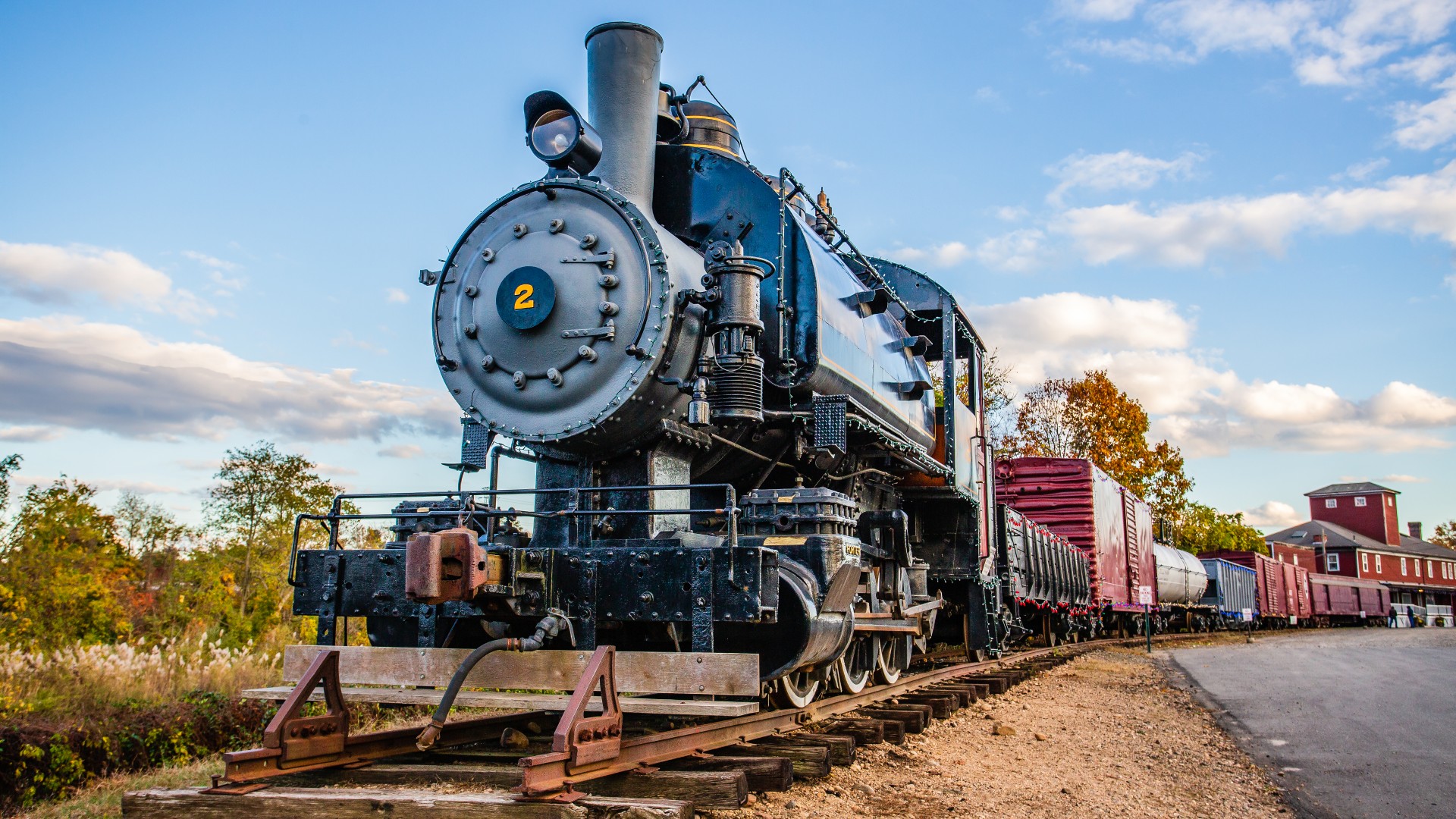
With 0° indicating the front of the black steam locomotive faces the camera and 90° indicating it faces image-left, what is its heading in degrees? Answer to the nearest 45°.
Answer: approximately 45°

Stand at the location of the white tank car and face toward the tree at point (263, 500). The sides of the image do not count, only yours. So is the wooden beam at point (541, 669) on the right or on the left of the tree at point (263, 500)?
left

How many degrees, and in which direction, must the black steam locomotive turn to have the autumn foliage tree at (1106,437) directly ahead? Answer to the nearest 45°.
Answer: approximately 180°

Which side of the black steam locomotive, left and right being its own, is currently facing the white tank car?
back

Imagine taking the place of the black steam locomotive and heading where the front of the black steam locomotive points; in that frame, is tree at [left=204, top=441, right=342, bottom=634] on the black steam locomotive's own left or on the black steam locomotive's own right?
on the black steam locomotive's own right

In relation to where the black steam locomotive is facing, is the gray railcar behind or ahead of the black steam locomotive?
behind

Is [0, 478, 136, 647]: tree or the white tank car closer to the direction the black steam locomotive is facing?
the tree

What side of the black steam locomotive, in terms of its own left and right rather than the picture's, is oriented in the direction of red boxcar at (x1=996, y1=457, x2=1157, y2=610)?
back

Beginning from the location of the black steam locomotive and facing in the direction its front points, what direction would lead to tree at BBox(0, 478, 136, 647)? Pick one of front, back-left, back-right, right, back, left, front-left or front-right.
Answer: right
